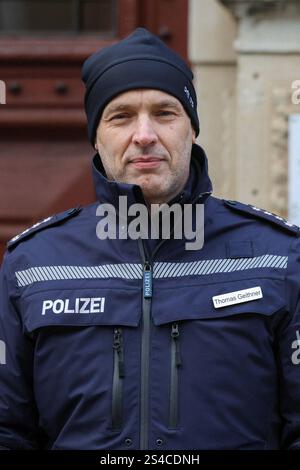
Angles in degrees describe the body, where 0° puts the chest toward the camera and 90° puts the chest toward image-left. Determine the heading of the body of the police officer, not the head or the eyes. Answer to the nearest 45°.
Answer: approximately 0°

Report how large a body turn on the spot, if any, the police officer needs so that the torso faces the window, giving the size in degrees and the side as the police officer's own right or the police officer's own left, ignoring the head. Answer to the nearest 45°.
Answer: approximately 180°

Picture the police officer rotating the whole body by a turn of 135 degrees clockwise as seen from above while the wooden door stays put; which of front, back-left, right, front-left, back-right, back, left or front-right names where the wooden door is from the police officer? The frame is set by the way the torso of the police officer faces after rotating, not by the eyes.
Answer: front-right
